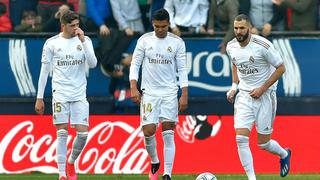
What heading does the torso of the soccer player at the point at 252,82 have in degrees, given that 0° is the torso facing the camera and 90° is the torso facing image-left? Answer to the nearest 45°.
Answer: approximately 45°

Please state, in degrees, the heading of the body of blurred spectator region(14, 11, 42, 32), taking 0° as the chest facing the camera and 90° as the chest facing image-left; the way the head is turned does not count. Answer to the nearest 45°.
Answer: approximately 0°

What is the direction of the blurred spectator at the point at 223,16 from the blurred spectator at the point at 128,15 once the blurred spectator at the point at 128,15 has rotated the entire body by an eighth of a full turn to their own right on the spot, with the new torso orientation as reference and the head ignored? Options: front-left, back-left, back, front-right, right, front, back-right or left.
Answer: back-left

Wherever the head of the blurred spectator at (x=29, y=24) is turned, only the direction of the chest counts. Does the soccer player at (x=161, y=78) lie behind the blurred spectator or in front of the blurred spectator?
in front

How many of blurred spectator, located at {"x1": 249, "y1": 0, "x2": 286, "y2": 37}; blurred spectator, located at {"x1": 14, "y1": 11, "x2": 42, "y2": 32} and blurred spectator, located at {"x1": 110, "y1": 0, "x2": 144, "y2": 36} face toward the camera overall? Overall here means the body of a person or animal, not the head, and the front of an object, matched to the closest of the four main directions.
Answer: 3

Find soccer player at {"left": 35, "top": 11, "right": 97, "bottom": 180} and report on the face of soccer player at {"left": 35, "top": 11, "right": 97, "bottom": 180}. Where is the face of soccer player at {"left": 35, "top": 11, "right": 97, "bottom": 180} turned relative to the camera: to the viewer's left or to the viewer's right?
to the viewer's right
